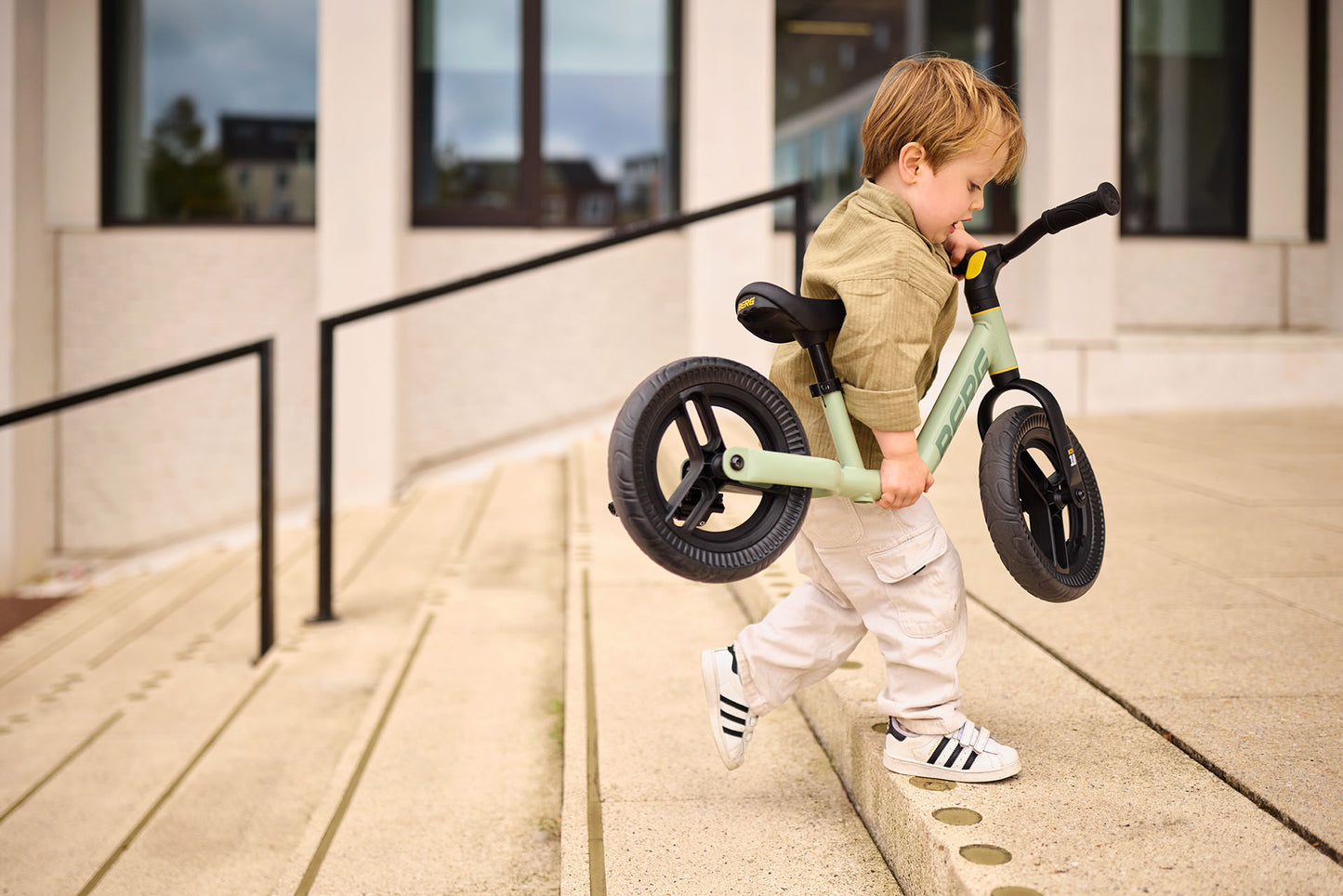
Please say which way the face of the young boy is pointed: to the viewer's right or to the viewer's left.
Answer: to the viewer's right

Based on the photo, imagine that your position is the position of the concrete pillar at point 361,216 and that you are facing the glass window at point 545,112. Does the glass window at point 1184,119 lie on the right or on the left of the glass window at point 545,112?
right

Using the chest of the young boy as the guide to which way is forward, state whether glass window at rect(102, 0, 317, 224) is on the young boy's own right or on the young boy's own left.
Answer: on the young boy's own left

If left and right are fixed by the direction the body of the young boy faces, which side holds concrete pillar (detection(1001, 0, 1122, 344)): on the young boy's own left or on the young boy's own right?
on the young boy's own left

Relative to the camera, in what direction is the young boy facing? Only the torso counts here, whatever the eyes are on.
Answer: to the viewer's right

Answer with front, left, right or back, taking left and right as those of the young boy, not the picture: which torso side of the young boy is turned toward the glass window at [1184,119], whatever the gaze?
left

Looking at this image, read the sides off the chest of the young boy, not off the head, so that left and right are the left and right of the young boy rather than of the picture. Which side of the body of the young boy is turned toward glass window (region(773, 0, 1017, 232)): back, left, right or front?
left
